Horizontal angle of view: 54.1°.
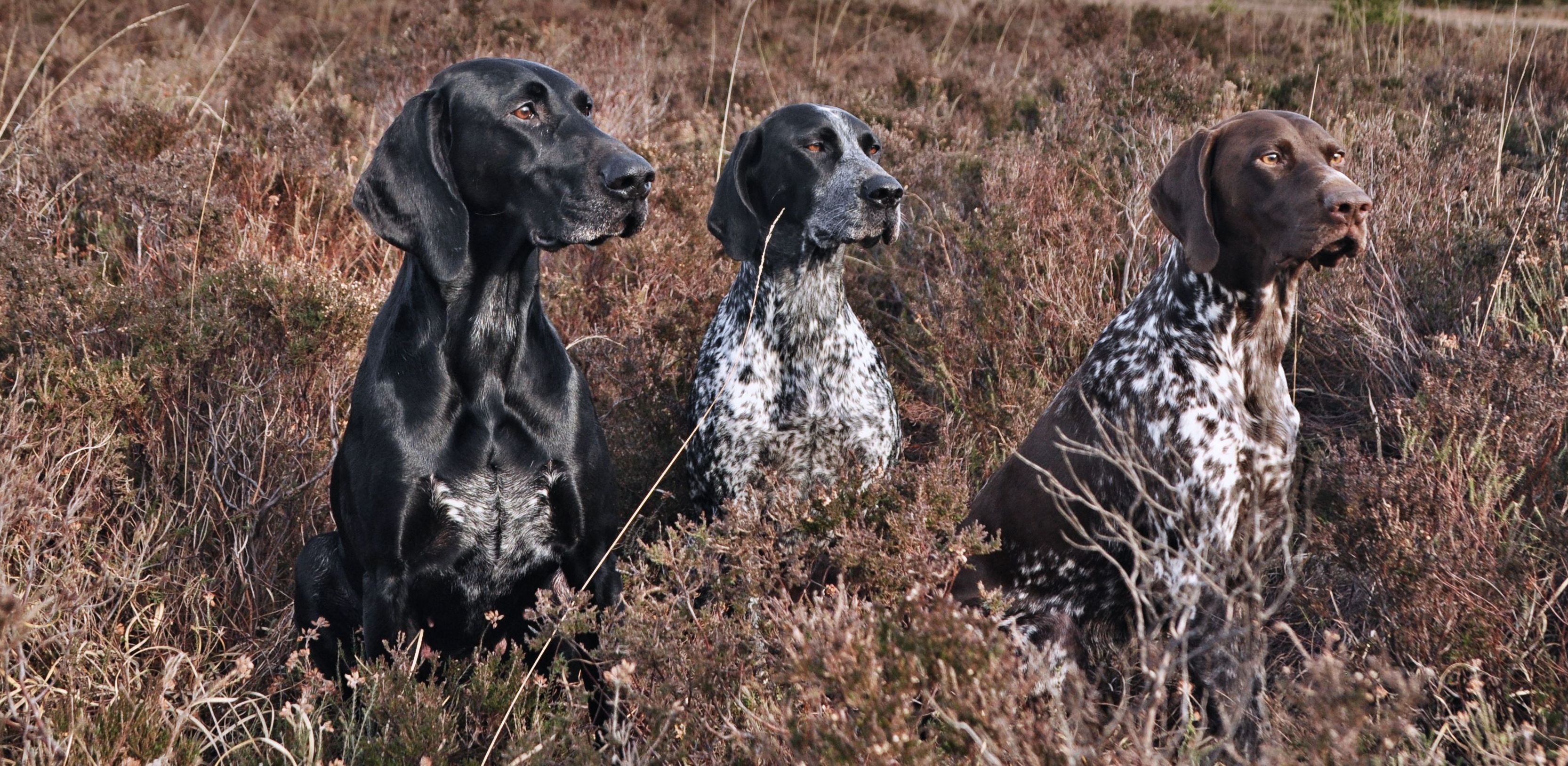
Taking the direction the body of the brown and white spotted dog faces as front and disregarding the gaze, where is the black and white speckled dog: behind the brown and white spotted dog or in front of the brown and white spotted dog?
behind

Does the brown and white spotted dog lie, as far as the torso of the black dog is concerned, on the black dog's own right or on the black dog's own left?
on the black dog's own left

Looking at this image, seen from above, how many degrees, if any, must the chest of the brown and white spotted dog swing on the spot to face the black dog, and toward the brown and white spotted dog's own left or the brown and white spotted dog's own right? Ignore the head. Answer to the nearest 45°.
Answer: approximately 135° to the brown and white spotted dog's own right

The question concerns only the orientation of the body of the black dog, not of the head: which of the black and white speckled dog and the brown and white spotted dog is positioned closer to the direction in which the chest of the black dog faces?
the brown and white spotted dog

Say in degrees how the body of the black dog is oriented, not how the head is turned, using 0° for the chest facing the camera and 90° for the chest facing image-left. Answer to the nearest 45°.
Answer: approximately 0°

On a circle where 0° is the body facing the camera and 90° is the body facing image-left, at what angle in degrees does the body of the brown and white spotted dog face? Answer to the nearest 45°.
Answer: approximately 315°

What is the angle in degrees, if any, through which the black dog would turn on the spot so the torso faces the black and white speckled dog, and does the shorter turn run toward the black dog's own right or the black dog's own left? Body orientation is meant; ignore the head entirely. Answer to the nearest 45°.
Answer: approximately 135° to the black dog's own left
